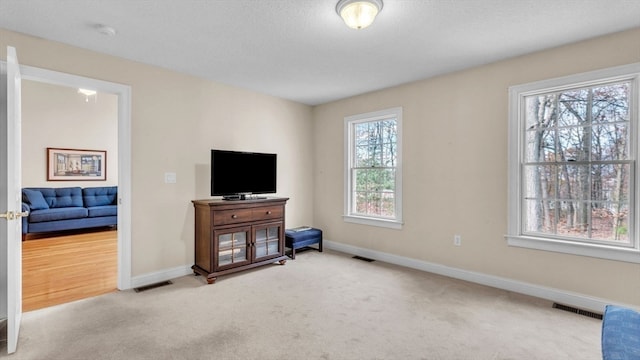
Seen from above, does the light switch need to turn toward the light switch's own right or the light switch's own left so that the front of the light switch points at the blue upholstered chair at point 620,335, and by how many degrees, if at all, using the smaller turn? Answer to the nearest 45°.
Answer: approximately 45° to the light switch's own left

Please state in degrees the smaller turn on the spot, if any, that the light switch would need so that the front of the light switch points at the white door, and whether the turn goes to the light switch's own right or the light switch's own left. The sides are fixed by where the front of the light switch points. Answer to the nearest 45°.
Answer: approximately 45° to the light switch's own right

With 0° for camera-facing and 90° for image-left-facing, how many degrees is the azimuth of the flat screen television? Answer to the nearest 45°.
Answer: approximately 315°

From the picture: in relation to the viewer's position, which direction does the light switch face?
facing the viewer

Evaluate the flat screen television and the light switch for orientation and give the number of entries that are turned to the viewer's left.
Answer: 0

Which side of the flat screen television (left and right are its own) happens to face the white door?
right

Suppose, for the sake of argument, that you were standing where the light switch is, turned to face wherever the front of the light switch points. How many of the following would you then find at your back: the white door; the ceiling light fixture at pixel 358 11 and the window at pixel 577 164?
0

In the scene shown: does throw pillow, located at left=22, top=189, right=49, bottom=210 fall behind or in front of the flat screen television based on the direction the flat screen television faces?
behind

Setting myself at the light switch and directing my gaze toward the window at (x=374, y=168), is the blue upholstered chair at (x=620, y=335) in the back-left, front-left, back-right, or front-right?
front-right

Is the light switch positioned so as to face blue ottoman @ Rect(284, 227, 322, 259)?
no

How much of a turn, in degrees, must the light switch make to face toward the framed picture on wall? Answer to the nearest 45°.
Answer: approximately 135° to its right

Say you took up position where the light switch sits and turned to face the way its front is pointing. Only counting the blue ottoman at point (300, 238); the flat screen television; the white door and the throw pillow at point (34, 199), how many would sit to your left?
2

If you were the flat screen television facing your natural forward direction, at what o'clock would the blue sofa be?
The blue sofa is roughly at 6 o'clock from the flat screen television.

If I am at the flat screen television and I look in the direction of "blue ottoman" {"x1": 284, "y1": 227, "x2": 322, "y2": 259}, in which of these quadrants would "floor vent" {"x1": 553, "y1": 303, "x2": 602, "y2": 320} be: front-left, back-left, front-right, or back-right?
front-right

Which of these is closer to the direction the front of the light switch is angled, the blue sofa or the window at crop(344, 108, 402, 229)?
the window

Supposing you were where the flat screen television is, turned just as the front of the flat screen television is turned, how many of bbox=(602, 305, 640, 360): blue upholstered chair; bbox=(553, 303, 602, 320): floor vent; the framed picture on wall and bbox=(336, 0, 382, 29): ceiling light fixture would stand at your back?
1
